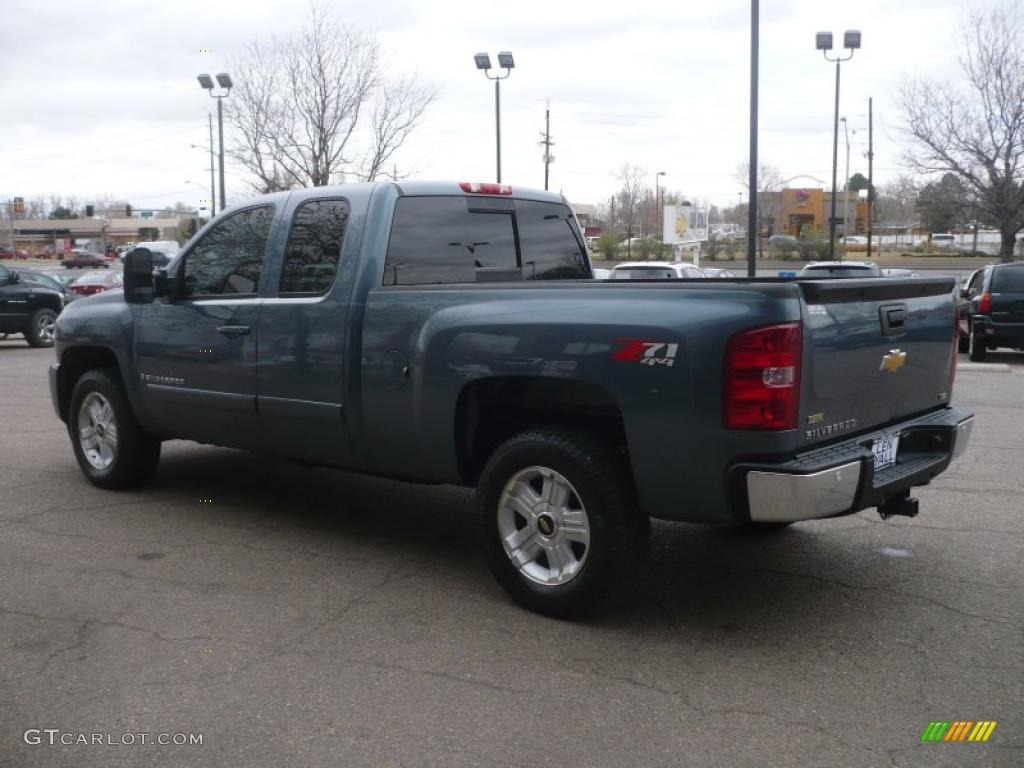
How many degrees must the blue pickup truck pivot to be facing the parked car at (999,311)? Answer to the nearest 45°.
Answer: approximately 90° to its right

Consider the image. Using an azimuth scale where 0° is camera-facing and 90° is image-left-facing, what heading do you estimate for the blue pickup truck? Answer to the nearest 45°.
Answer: approximately 135°

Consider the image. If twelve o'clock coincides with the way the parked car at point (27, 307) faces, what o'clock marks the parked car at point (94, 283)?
the parked car at point (94, 283) is roughly at 11 o'clock from the parked car at point (27, 307).

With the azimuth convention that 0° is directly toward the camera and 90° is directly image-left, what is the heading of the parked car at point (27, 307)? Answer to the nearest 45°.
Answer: approximately 225°

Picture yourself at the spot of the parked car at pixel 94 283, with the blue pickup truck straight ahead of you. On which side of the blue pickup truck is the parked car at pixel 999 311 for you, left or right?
left
